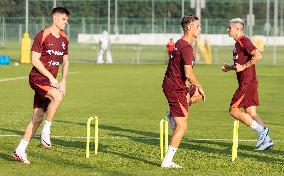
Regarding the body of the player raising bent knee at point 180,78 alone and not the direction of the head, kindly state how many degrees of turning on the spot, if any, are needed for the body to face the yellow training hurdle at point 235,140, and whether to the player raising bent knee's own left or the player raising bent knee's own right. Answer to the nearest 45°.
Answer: approximately 45° to the player raising bent knee's own left

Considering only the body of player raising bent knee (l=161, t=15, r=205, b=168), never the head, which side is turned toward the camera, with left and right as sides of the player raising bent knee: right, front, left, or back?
right

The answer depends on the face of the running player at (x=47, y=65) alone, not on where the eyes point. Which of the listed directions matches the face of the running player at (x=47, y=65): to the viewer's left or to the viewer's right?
to the viewer's right

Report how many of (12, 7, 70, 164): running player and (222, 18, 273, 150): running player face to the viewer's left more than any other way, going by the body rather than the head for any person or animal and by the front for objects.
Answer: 1

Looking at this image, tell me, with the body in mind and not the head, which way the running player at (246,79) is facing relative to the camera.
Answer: to the viewer's left

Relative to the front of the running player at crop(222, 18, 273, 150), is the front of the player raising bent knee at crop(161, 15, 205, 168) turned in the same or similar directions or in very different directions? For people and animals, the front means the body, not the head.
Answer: very different directions

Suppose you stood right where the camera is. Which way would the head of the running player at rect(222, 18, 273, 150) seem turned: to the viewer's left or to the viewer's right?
to the viewer's left

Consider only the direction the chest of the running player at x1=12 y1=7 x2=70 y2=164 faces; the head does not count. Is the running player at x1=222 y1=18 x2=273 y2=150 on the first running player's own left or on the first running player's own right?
on the first running player's own left

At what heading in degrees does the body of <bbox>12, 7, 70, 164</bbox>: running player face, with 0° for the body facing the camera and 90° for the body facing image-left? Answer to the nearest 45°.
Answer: approximately 315°

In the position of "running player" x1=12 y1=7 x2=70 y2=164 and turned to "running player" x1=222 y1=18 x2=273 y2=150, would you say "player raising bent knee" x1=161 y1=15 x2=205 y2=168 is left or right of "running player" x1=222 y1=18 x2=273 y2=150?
right

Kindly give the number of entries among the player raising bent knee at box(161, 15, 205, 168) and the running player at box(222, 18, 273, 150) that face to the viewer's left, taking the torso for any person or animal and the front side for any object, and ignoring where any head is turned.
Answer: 1
